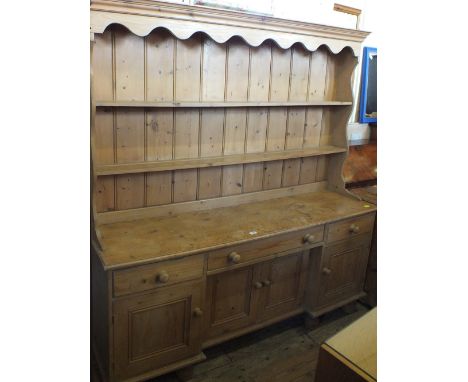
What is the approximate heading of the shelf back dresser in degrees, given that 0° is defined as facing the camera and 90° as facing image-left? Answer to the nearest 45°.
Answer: approximately 315°

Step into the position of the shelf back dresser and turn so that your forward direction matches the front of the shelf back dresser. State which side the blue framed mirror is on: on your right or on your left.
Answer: on your left
